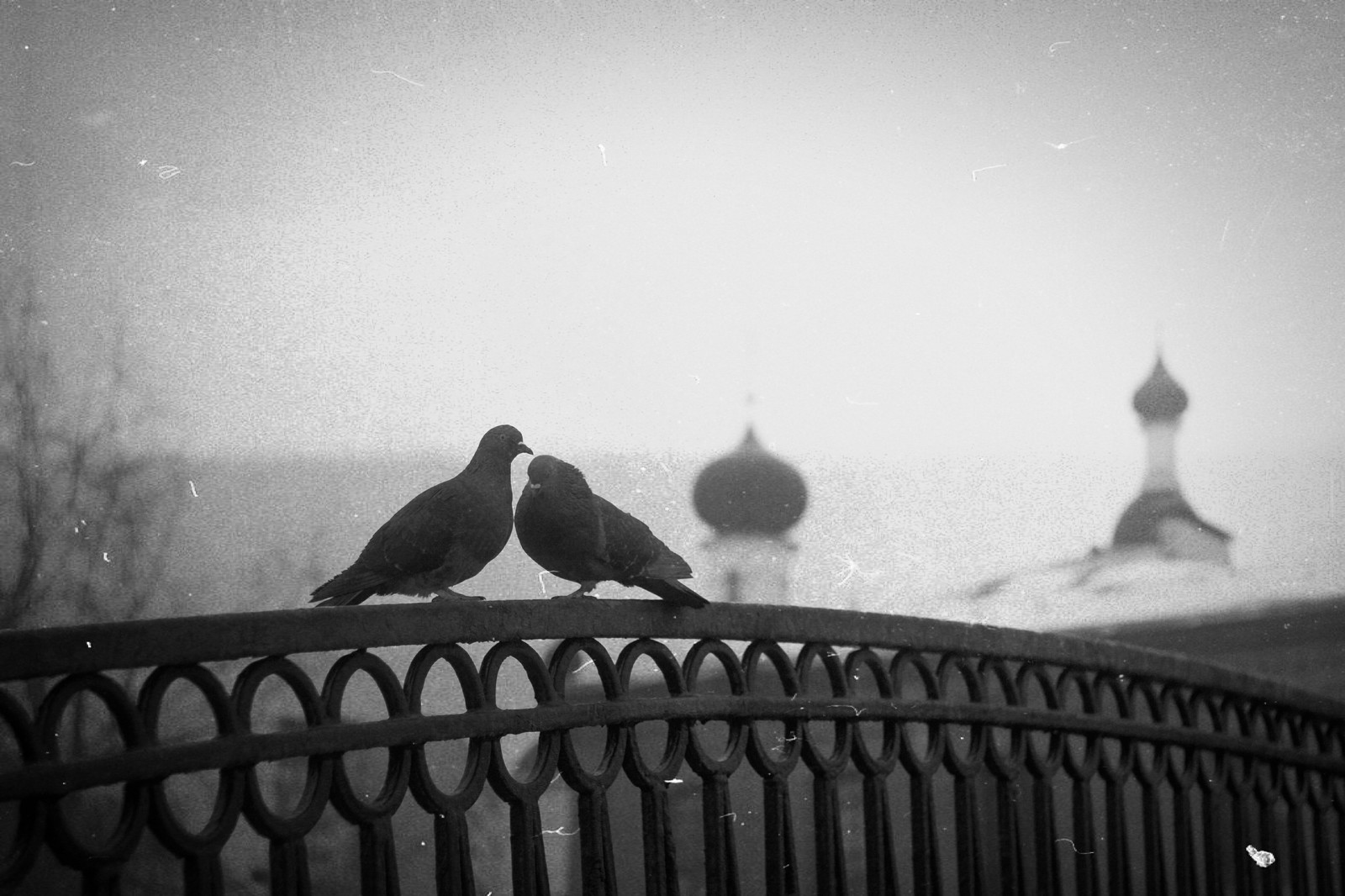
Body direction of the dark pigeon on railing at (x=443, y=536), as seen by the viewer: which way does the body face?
to the viewer's right
